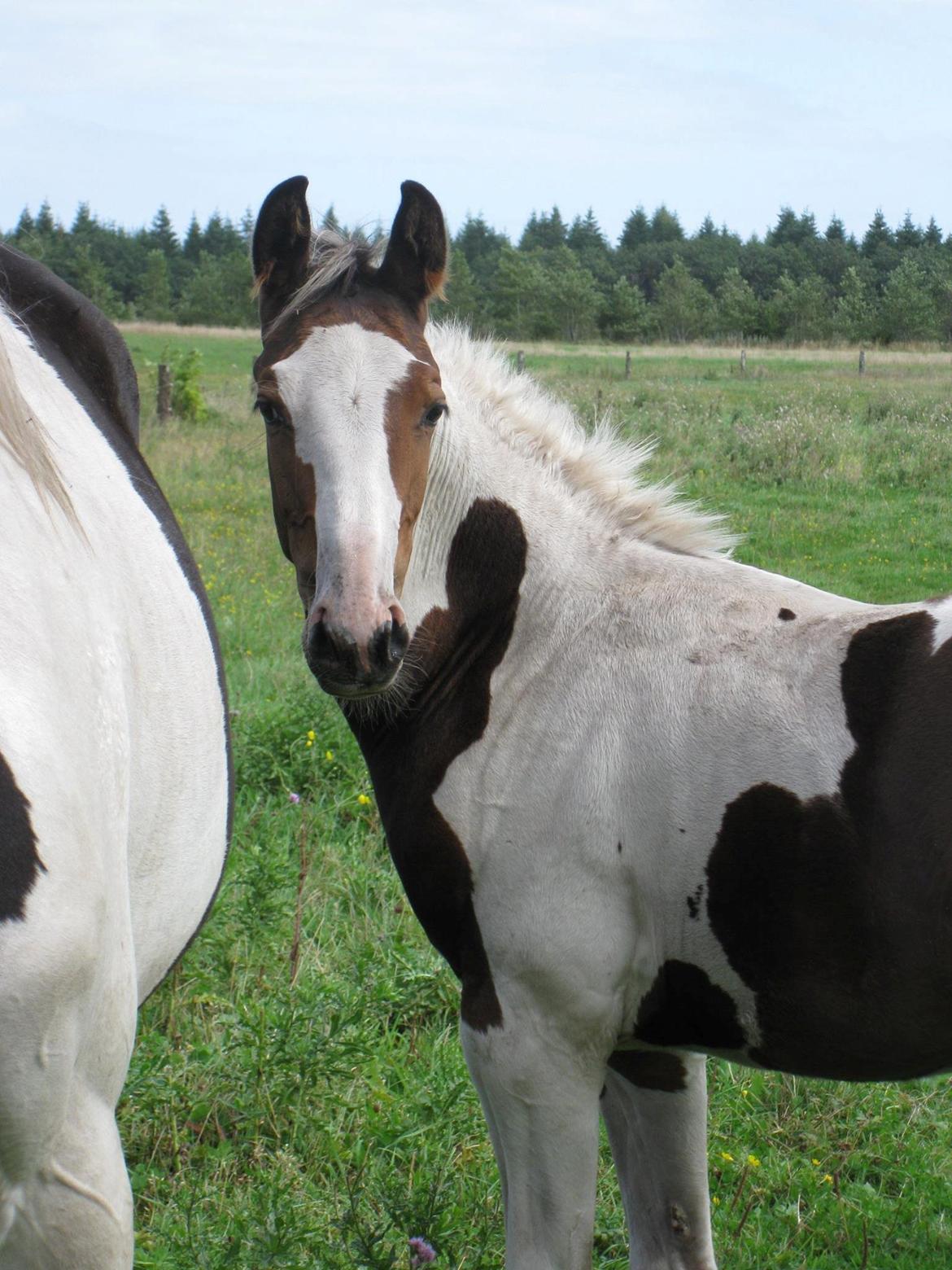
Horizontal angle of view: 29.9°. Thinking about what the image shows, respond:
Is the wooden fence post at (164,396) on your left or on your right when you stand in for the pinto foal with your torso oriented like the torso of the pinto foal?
on your right

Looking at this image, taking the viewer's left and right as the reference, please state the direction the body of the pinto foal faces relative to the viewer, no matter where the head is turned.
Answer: facing to the left of the viewer
